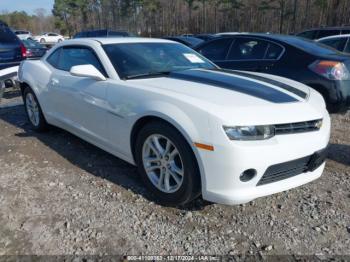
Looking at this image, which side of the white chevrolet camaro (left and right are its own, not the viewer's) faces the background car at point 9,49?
back

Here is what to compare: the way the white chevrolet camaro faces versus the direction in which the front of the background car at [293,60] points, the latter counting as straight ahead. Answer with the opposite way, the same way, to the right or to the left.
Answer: the opposite way

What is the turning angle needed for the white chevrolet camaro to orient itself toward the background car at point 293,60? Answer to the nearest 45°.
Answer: approximately 90° to its left

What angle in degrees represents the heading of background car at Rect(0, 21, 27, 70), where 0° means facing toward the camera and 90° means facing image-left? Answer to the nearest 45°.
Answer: approximately 90°

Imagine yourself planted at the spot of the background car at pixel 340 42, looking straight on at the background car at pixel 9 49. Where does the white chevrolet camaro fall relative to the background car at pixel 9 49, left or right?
left

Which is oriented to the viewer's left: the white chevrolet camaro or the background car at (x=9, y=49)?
the background car

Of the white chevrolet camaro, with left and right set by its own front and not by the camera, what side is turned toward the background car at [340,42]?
left

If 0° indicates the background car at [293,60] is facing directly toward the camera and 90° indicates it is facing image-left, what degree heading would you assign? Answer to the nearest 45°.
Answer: approximately 135°
